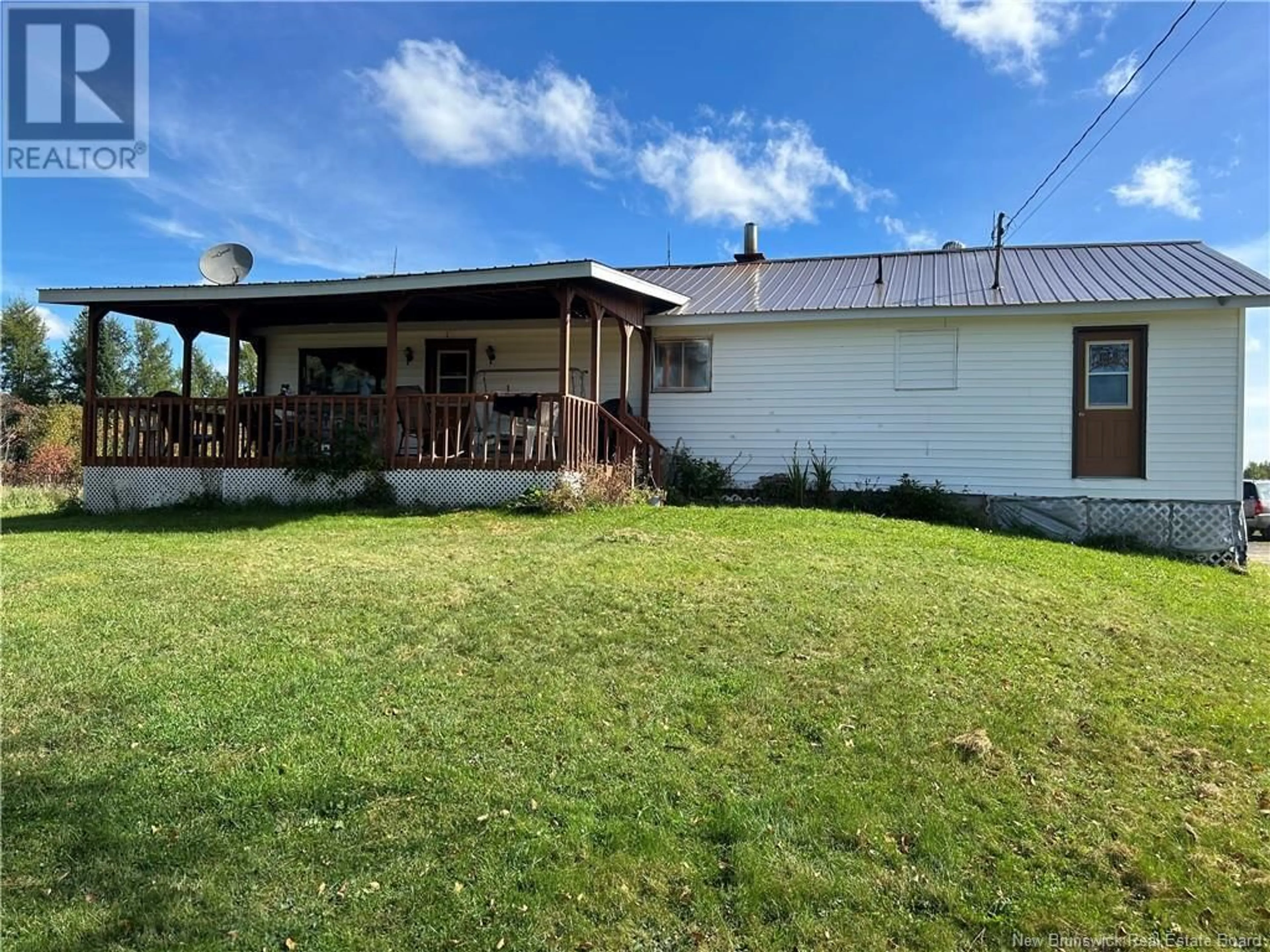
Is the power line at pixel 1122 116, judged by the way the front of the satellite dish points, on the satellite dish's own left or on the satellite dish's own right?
on the satellite dish's own left

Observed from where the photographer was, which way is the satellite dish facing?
facing the viewer and to the left of the viewer

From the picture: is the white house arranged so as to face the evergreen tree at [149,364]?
no

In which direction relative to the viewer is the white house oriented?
toward the camera

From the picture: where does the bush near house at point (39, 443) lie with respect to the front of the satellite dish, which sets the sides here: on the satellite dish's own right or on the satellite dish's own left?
on the satellite dish's own right

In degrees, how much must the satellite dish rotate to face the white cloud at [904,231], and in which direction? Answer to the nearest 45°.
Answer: approximately 135° to its left

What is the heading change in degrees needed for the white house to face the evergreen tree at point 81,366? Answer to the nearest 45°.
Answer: approximately 135° to its right

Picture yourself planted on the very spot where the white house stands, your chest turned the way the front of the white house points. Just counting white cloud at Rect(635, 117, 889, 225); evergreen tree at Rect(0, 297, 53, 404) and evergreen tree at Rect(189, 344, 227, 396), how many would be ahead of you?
0

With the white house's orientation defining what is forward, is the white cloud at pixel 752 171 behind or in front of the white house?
behind

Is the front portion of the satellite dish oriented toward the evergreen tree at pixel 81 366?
no

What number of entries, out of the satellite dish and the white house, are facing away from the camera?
0

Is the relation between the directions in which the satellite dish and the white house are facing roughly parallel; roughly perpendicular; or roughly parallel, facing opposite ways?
roughly parallel

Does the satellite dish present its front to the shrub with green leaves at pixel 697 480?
no
